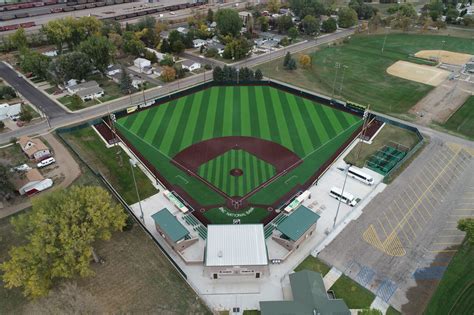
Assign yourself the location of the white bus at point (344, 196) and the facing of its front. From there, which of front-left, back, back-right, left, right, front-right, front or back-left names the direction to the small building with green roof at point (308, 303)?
front-right

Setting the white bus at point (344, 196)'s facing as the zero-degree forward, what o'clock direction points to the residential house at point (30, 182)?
The residential house is roughly at 4 o'clock from the white bus.

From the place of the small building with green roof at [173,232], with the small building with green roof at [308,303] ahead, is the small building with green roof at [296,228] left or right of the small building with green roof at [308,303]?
left

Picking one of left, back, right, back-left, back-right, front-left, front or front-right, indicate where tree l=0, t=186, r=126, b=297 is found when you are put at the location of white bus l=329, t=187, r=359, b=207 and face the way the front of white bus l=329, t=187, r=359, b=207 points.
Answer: right

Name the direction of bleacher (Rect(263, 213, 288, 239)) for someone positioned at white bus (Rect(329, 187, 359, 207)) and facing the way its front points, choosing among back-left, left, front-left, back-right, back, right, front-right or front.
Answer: right

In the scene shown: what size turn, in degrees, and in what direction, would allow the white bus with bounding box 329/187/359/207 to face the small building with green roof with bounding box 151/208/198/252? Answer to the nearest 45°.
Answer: approximately 90° to its right

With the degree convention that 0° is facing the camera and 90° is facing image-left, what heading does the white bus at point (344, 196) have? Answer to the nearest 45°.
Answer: approximately 315°

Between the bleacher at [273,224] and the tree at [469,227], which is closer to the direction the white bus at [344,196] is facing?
the tree

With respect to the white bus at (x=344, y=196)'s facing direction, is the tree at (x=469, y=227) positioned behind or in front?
in front

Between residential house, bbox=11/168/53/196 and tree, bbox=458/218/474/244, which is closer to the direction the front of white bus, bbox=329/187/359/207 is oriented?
the tree

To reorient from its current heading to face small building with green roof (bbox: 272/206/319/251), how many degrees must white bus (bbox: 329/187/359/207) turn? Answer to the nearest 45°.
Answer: approximately 90° to its right
